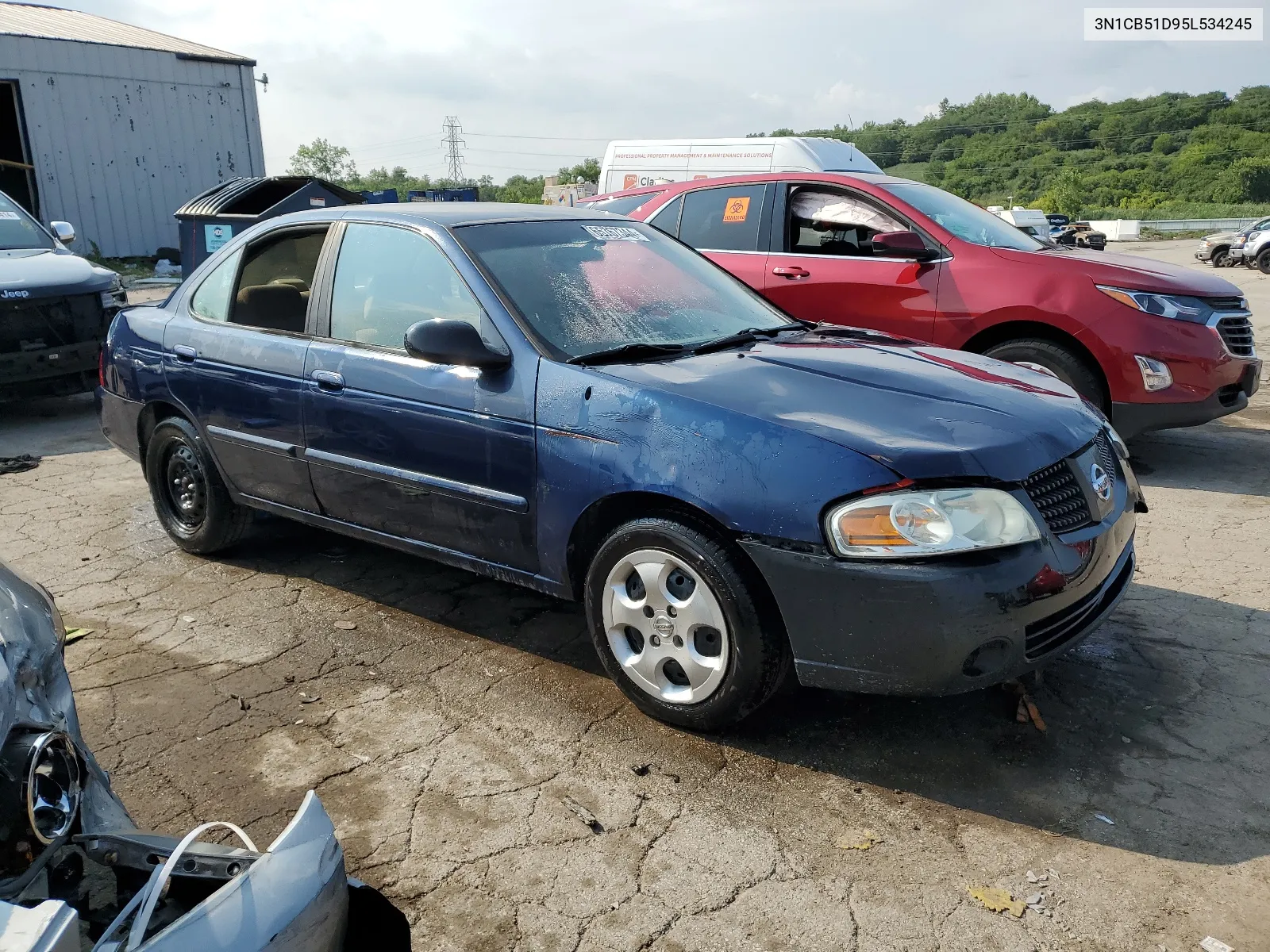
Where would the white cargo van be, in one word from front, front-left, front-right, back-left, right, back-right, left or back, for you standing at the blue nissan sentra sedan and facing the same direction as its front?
back-left

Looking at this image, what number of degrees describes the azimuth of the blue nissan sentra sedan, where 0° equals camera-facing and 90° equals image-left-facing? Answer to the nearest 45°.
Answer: approximately 315°

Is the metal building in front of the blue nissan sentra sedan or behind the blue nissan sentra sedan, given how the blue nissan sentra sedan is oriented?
behind

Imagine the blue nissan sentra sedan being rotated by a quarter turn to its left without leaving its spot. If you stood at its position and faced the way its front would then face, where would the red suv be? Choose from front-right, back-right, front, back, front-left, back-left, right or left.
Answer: front
